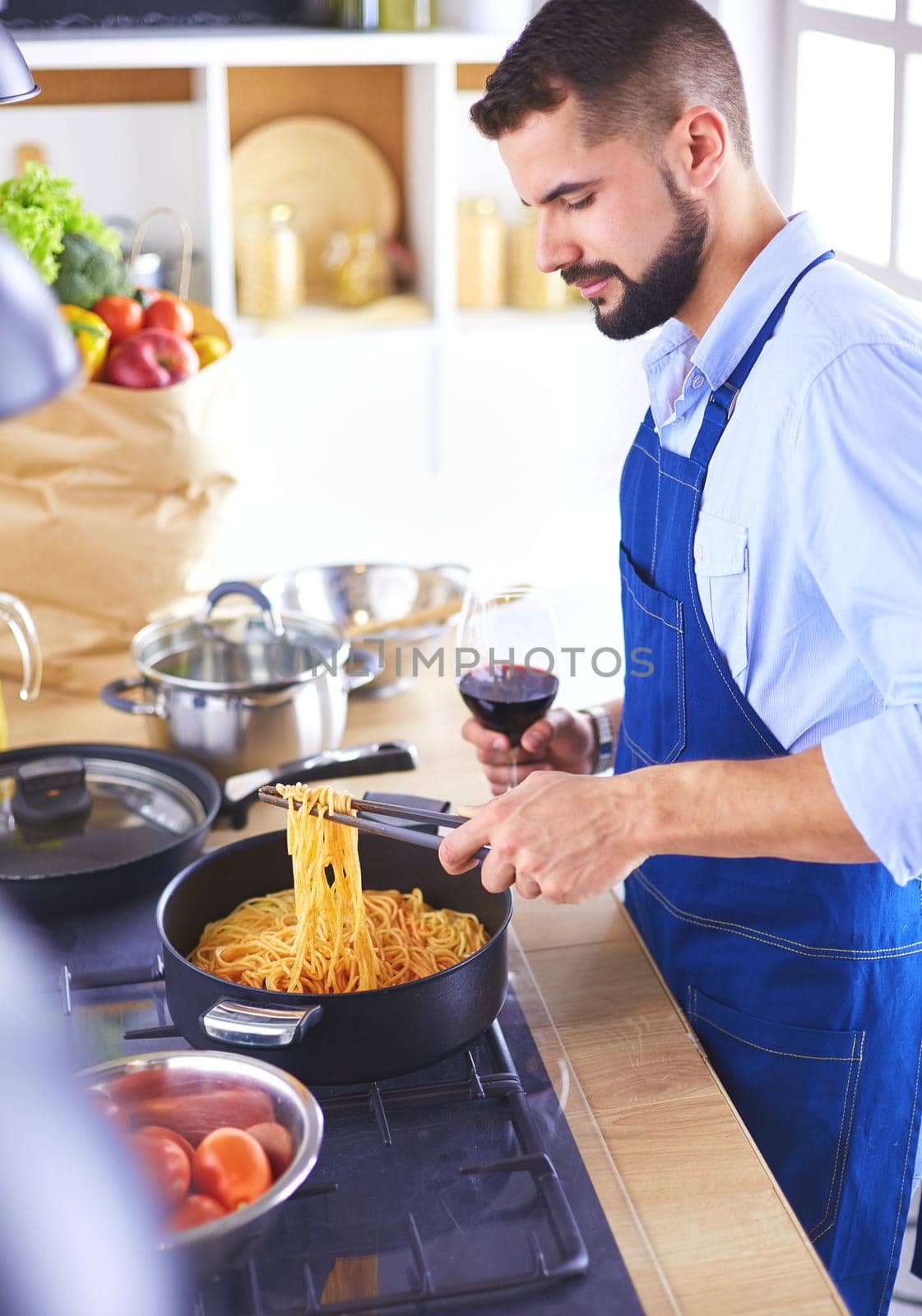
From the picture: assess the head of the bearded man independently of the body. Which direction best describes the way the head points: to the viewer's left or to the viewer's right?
to the viewer's left

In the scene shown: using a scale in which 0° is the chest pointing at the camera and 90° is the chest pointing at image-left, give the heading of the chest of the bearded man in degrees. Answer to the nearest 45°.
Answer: approximately 45°

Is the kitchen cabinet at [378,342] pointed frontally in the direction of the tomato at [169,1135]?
yes

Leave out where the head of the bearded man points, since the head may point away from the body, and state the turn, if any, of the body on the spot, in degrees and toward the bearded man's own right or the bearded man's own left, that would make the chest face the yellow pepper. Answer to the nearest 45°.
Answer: approximately 90° to the bearded man's own right

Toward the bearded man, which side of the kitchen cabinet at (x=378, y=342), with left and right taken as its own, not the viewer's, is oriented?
front

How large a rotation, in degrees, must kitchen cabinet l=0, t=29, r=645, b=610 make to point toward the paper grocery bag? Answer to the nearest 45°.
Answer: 0° — it already faces it

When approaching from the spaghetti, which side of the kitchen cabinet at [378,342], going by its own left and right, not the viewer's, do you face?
front

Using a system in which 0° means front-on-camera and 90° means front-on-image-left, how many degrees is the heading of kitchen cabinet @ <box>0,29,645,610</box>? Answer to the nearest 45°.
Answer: approximately 0°

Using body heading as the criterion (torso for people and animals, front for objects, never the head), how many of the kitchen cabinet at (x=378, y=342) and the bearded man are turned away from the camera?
0

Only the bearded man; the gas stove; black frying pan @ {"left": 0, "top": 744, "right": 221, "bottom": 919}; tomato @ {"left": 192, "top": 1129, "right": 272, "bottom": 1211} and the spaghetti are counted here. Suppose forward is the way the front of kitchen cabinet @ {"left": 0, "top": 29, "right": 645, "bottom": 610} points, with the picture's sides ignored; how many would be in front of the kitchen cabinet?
5

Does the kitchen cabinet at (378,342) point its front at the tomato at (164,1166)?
yes
